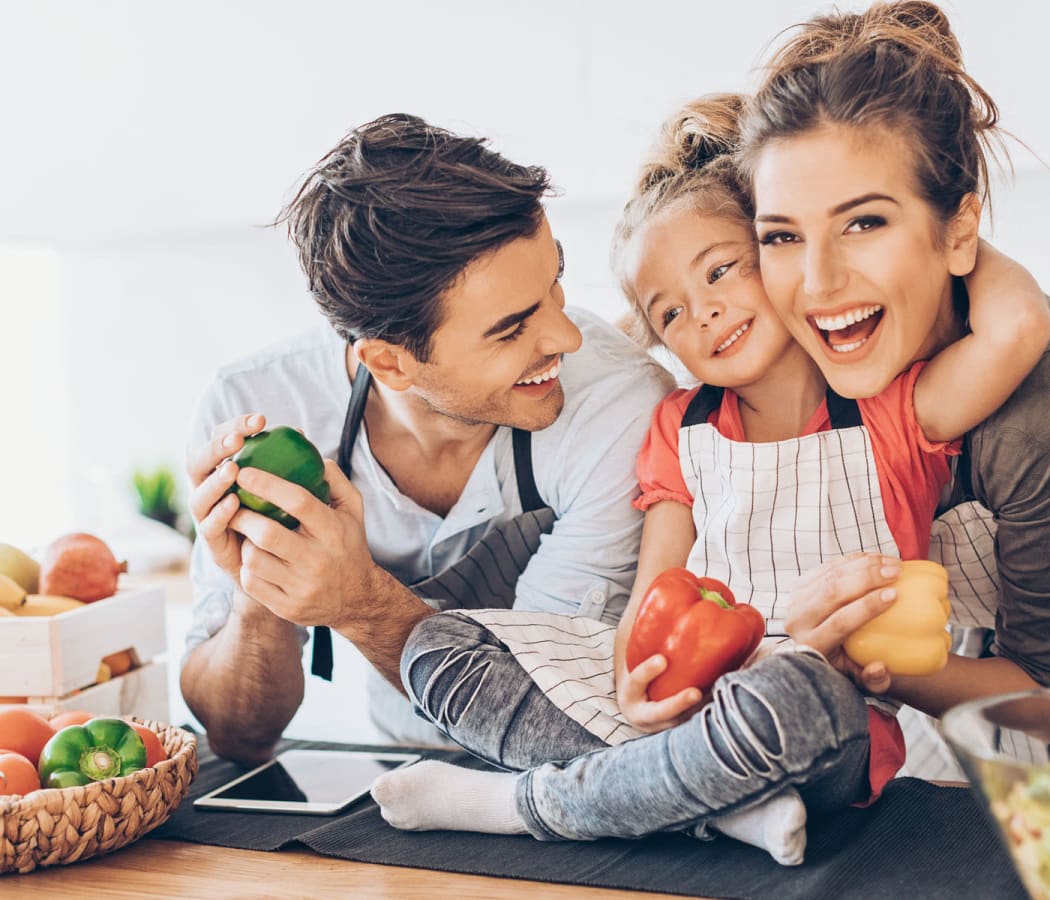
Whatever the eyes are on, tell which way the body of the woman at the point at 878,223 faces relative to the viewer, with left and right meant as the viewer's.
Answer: facing the viewer and to the left of the viewer

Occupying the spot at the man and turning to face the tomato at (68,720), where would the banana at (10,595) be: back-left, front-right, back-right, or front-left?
front-right

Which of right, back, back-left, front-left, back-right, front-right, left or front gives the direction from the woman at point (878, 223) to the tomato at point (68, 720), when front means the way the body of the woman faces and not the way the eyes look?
front-right

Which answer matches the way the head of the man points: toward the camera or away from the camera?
toward the camera

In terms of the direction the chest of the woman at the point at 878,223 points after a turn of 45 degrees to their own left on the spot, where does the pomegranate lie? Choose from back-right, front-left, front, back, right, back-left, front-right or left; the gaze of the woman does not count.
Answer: right

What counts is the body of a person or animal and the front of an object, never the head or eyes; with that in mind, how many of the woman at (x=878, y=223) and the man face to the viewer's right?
0

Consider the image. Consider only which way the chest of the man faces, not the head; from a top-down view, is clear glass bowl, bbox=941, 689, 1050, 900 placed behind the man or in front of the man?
in front

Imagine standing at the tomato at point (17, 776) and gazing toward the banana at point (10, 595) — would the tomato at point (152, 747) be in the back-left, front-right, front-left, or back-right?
front-right

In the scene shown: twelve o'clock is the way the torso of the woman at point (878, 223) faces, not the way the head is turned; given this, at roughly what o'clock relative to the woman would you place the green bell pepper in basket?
The green bell pepper in basket is roughly at 1 o'clock from the woman.

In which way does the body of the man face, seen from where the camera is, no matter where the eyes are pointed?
toward the camera
